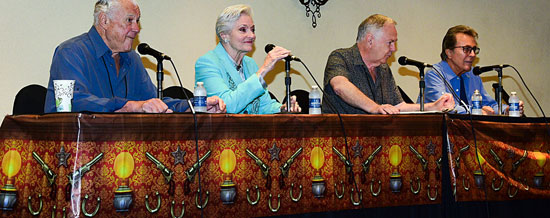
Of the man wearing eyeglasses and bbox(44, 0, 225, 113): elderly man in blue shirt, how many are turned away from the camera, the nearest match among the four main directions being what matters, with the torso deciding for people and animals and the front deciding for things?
0

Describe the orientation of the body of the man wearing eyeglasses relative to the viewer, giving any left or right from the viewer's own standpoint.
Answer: facing the viewer and to the right of the viewer

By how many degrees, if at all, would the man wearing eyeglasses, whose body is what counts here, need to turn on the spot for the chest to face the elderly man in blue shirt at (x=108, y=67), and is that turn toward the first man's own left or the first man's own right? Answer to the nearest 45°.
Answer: approximately 90° to the first man's own right

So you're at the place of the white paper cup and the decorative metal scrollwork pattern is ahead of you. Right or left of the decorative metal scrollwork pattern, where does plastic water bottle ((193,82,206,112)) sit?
right

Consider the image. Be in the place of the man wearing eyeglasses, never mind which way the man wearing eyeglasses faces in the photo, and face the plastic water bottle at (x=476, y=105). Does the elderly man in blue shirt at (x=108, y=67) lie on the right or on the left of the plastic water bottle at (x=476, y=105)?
right

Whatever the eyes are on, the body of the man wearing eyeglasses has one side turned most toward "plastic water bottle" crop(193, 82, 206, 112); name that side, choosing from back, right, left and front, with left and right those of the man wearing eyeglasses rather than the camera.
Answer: right

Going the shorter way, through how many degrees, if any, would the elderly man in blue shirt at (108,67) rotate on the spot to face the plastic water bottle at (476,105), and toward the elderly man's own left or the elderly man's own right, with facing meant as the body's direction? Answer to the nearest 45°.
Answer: approximately 45° to the elderly man's own left

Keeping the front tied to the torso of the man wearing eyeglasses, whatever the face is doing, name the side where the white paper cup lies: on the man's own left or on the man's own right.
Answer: on the man's own right
